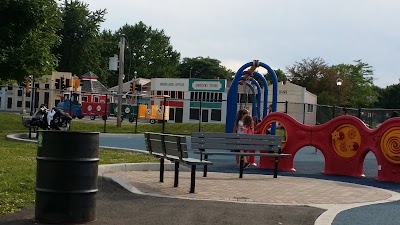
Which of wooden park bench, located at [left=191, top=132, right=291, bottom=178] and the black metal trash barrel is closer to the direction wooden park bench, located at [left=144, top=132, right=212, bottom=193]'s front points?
the wooden park bench

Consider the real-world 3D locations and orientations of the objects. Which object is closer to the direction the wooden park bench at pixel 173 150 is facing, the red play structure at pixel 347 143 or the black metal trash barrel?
the red play structure

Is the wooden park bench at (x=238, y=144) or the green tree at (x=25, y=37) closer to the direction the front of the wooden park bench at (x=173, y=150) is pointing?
the wooden park bench

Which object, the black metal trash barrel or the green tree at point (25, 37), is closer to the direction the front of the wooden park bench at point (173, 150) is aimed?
the green tree

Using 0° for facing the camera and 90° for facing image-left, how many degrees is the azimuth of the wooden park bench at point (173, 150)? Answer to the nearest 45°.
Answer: approximately 225°

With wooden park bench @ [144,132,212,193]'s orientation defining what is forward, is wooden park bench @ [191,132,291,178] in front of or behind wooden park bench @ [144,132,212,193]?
in front

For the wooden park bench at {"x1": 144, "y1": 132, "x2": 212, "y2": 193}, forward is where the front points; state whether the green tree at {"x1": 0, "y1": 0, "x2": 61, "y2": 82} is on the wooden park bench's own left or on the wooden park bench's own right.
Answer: on the wooden park bench's own left

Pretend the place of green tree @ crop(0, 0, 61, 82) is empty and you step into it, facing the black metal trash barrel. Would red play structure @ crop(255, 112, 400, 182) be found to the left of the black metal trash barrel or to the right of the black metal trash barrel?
left

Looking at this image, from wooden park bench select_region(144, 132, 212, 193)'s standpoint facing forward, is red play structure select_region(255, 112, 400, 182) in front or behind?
in front

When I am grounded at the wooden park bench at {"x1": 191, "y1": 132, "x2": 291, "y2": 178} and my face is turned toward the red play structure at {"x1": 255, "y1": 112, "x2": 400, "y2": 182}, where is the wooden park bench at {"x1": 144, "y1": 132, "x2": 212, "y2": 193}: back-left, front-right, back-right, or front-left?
back-right
